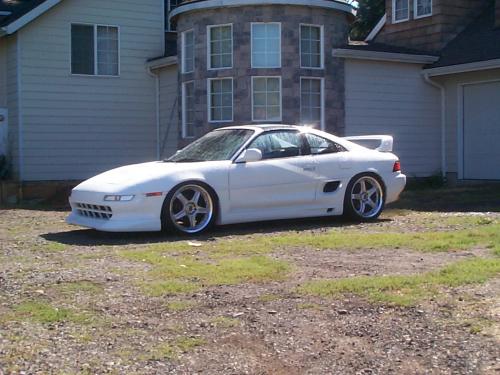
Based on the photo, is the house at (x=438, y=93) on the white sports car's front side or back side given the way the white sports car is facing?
on the back side

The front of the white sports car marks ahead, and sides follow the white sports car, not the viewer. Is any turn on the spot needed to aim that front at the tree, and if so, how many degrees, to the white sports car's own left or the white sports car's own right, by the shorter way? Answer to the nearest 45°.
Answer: approximately 135° to the white sports car's own right

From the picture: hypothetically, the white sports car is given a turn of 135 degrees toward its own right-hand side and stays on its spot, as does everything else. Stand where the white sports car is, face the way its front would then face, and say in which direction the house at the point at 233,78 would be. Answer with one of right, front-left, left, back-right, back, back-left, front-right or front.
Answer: front

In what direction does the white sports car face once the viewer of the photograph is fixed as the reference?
facing the viewer and to the left of the viewer

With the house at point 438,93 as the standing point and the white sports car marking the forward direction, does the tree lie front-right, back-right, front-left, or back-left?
back-right
